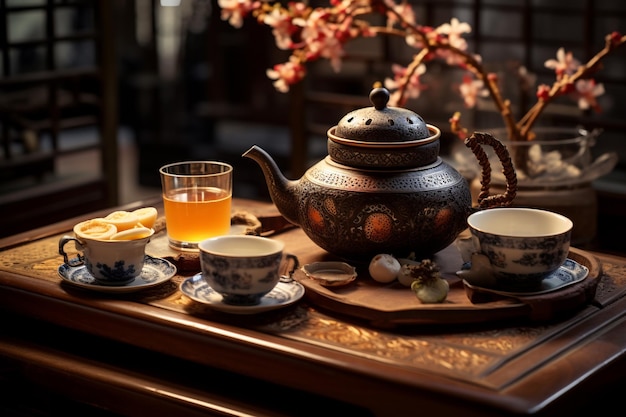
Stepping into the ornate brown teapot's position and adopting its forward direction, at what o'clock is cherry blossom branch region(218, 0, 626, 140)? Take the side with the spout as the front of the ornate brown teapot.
The cherry blossom branch is roughly at 3 o'clock from the ornate brown teapot.

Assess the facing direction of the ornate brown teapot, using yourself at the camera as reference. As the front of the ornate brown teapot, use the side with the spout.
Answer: facing to the left of the viewer
